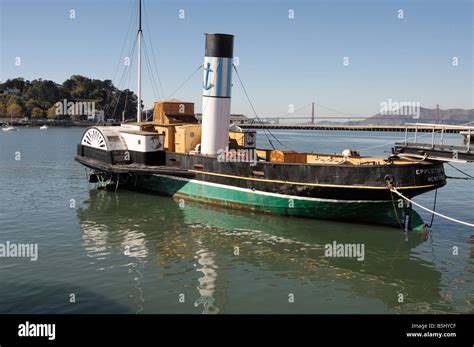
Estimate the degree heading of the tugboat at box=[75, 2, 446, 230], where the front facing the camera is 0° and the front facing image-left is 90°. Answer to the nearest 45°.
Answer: approximately 135°
